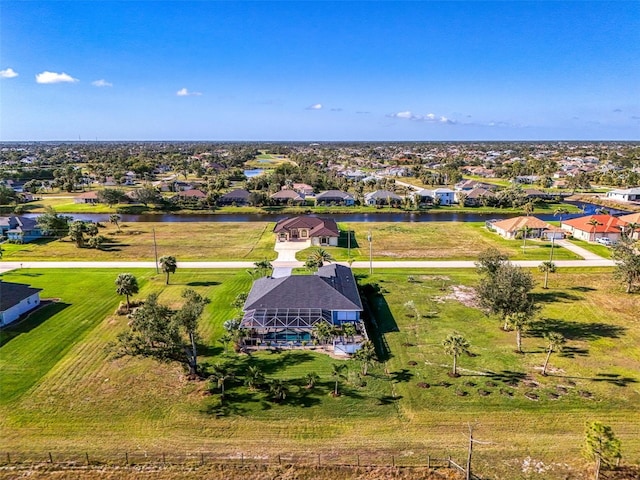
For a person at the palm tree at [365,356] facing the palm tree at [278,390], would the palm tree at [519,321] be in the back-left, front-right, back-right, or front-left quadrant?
back-left

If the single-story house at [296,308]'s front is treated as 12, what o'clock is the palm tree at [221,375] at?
The palm tree is roughly at 7 o'clock from the single-story house.

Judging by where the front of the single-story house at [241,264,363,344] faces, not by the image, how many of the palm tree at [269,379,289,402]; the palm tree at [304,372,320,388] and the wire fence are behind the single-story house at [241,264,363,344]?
3

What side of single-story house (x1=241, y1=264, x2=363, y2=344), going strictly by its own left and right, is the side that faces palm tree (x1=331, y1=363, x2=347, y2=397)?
back

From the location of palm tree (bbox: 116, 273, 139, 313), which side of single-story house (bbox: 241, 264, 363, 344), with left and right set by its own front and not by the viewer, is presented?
left

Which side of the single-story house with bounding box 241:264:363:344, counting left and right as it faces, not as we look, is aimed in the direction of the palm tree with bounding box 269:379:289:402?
back

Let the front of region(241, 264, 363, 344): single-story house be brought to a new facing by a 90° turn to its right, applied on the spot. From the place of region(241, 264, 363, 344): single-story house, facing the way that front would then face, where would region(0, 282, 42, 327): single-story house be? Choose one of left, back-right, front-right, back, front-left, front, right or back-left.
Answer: back

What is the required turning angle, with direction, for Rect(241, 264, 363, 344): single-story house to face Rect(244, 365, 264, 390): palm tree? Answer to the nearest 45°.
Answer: approximately 180°

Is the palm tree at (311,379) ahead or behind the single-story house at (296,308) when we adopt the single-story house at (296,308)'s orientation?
behind

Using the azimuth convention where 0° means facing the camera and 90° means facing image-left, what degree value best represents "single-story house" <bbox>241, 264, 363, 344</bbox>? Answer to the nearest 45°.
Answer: approximately 180°
